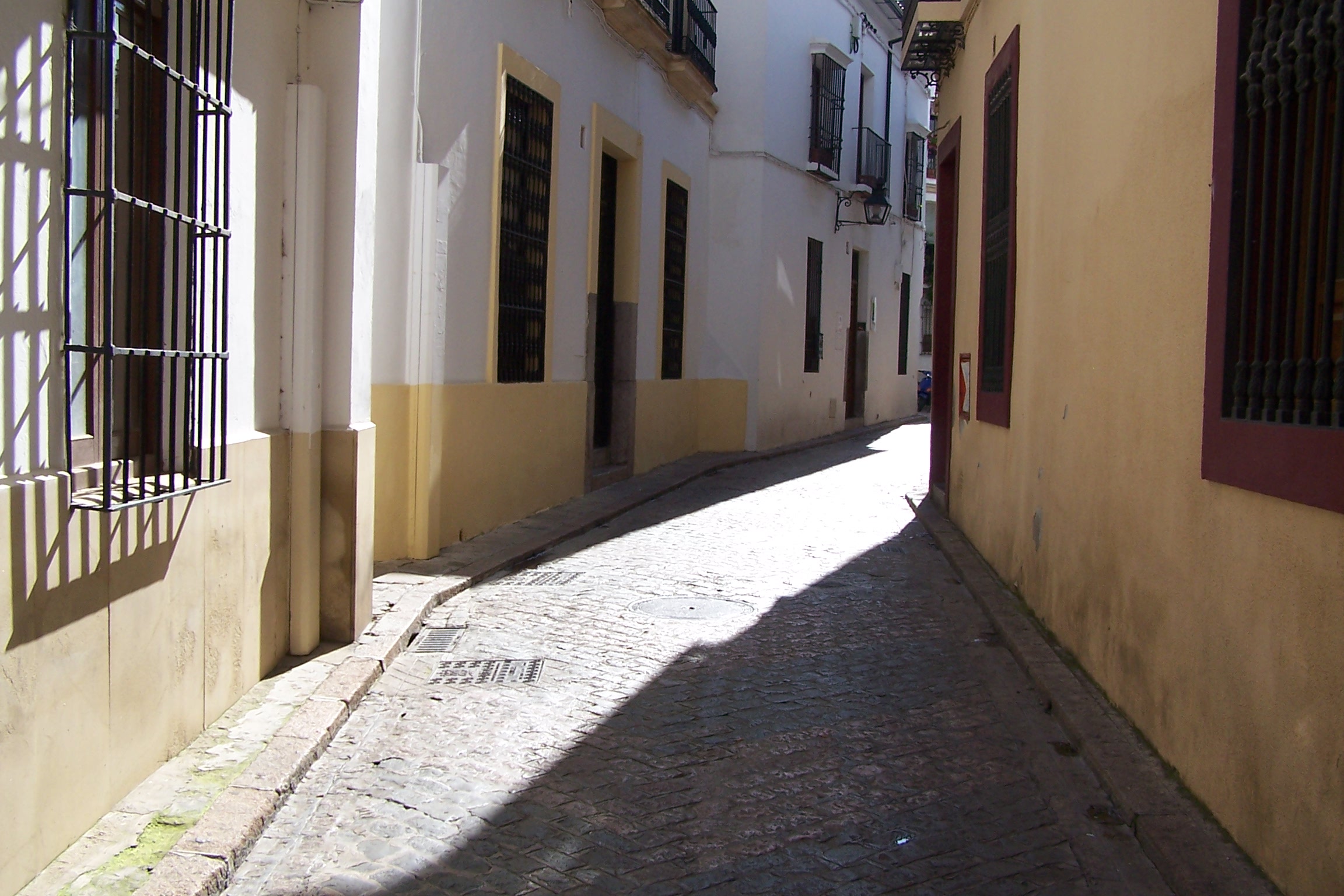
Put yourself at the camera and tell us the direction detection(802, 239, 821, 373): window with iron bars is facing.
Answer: facing the viewer and to the right of the viewer

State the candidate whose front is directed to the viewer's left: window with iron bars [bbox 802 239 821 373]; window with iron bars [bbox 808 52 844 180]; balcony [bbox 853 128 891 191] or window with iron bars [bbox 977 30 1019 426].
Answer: window with iron bars [bbox 977 30 1019 426]

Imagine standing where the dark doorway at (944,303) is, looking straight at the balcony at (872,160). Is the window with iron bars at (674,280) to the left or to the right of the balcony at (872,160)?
left

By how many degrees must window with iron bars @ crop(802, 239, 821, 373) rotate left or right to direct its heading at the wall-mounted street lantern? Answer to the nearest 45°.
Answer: approximately 90° to its left

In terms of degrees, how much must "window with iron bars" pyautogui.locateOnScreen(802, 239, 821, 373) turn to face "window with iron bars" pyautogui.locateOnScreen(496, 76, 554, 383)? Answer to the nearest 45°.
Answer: approximately 45° to its right

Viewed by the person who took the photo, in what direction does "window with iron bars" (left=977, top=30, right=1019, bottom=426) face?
facing to the left of the viewer

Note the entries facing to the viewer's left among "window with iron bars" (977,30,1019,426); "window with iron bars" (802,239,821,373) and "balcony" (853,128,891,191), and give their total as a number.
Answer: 1

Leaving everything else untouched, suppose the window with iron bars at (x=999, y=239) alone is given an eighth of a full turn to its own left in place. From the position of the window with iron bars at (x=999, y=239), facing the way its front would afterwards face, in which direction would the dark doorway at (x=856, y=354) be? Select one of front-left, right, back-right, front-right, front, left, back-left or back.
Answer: back-right

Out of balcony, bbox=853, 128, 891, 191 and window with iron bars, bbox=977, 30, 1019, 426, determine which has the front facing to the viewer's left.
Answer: the window with iron bars

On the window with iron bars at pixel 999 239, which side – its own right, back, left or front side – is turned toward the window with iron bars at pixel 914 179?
right

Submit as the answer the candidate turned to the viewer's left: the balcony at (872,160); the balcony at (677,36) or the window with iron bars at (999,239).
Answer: the window with iron bars

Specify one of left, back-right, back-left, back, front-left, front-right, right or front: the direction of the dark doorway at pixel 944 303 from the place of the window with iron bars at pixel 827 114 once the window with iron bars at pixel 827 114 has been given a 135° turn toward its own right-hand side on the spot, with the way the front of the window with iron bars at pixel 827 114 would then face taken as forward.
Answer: left

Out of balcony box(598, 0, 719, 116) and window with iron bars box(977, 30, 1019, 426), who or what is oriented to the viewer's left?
the window with iron bars
